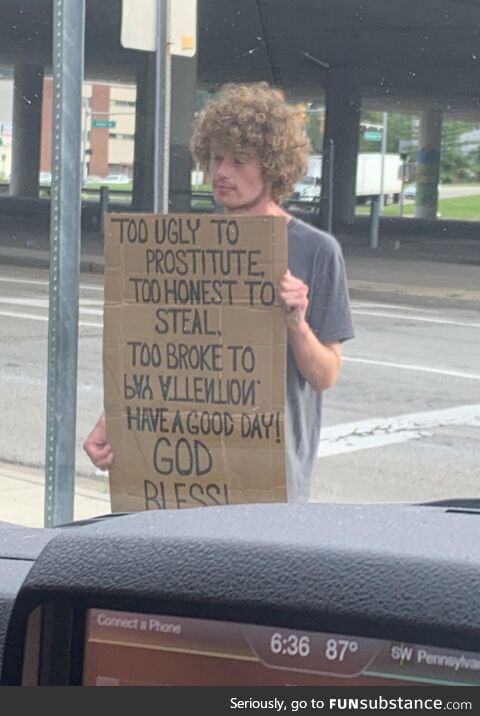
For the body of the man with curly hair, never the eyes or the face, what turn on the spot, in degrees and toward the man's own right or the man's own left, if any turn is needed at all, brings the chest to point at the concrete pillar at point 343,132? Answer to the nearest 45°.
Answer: approximately 135° to the man's own right

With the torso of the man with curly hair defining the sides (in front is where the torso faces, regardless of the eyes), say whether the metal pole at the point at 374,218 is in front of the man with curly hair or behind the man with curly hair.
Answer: behind

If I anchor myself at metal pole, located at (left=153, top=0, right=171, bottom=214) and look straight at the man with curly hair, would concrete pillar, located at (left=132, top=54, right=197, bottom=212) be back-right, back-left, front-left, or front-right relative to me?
back-left

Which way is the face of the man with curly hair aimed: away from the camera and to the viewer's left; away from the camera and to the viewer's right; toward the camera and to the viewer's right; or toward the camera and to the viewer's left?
toward the camera and to the viewer's left

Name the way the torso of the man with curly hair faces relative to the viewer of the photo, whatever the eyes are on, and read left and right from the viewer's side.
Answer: facing the viewer and to the left of the viewer

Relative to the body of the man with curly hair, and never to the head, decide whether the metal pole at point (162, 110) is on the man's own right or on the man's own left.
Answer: on the man's own right

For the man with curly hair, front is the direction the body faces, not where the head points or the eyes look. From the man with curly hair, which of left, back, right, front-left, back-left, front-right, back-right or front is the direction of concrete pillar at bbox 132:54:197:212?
back-right
